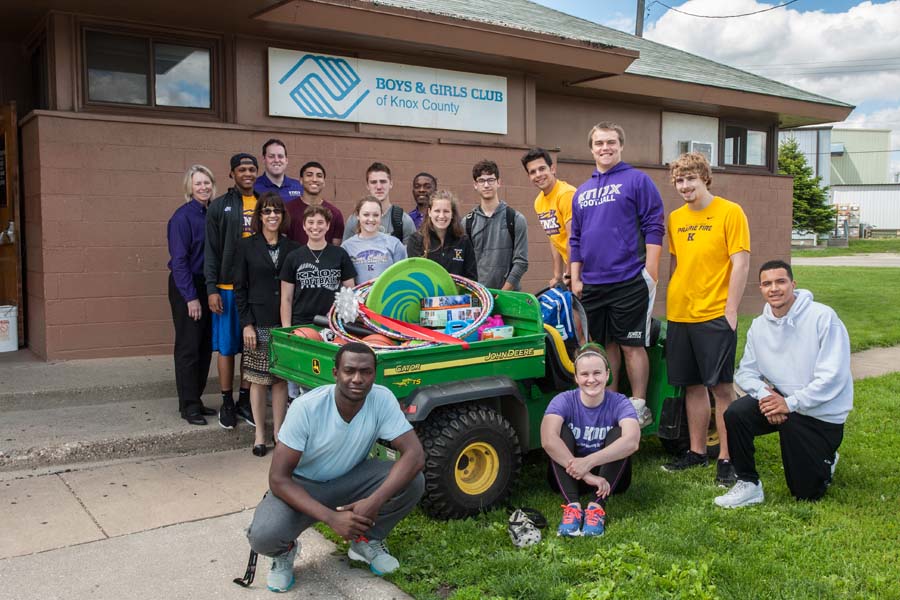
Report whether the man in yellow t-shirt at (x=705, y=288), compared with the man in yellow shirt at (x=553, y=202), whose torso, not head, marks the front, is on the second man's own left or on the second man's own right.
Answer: on the second man's own left

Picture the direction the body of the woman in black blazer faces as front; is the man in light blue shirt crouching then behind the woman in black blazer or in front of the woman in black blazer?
in front

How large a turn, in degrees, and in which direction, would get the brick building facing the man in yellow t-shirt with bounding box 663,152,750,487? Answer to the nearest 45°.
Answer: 0° — it already faces them

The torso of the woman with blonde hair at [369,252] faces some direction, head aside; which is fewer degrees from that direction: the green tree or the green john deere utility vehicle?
the green john deere utility vehicle

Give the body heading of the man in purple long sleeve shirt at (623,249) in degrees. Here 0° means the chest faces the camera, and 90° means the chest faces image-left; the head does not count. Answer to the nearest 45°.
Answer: approximately 45°

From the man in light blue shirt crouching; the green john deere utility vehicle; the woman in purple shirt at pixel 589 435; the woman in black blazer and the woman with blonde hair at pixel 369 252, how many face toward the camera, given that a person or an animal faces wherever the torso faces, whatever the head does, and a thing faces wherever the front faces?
4

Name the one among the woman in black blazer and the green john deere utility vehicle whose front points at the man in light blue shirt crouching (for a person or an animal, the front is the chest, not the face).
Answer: the woman in black blazer

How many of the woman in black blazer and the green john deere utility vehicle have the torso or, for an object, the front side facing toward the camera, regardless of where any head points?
1

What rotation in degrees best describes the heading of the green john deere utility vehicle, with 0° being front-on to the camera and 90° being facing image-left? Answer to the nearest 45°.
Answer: approximately 225°

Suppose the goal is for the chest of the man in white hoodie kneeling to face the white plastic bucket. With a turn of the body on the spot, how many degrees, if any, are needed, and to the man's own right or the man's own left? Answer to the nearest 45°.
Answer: approximately 45° to the man's own right

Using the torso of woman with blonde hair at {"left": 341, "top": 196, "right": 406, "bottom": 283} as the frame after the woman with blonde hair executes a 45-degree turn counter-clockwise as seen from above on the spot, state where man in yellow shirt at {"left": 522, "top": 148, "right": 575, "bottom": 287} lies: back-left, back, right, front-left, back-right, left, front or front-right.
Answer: front-left

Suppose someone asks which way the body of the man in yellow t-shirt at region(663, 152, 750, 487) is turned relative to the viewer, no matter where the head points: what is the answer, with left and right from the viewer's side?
facing the viewer and to the left of the viewer

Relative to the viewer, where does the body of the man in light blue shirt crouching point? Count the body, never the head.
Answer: toward the camera

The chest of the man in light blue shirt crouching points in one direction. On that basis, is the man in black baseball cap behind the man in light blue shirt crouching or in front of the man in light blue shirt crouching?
behind

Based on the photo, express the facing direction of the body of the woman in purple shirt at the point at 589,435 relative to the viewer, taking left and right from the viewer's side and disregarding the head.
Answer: facing the viewer
